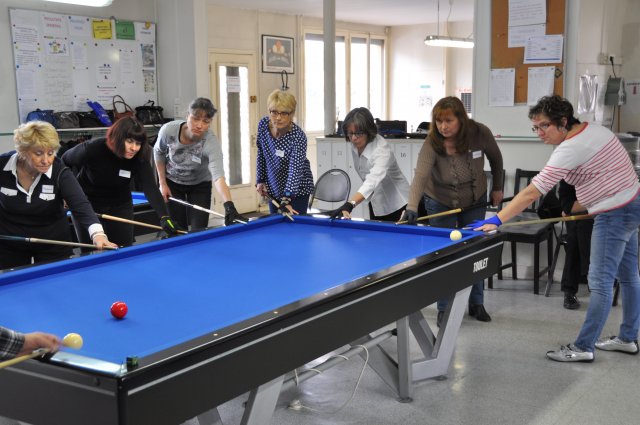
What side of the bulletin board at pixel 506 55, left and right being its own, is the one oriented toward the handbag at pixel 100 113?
right

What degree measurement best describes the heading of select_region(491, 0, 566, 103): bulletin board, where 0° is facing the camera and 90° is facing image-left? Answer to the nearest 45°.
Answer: approximately 0°

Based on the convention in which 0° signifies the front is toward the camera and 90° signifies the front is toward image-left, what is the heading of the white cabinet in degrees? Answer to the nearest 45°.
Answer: approximately 0°

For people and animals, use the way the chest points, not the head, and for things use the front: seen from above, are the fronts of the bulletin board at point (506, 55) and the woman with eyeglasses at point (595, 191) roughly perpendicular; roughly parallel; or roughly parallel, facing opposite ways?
roughly perpendicular

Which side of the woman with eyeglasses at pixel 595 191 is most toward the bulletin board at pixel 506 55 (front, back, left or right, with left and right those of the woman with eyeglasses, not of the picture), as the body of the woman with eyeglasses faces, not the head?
right

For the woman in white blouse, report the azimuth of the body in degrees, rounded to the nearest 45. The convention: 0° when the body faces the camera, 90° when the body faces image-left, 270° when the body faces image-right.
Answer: approximately 45°

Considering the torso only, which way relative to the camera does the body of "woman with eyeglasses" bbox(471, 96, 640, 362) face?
to the viewer's left

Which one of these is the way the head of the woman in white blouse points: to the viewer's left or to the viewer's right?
to the viewer's left
